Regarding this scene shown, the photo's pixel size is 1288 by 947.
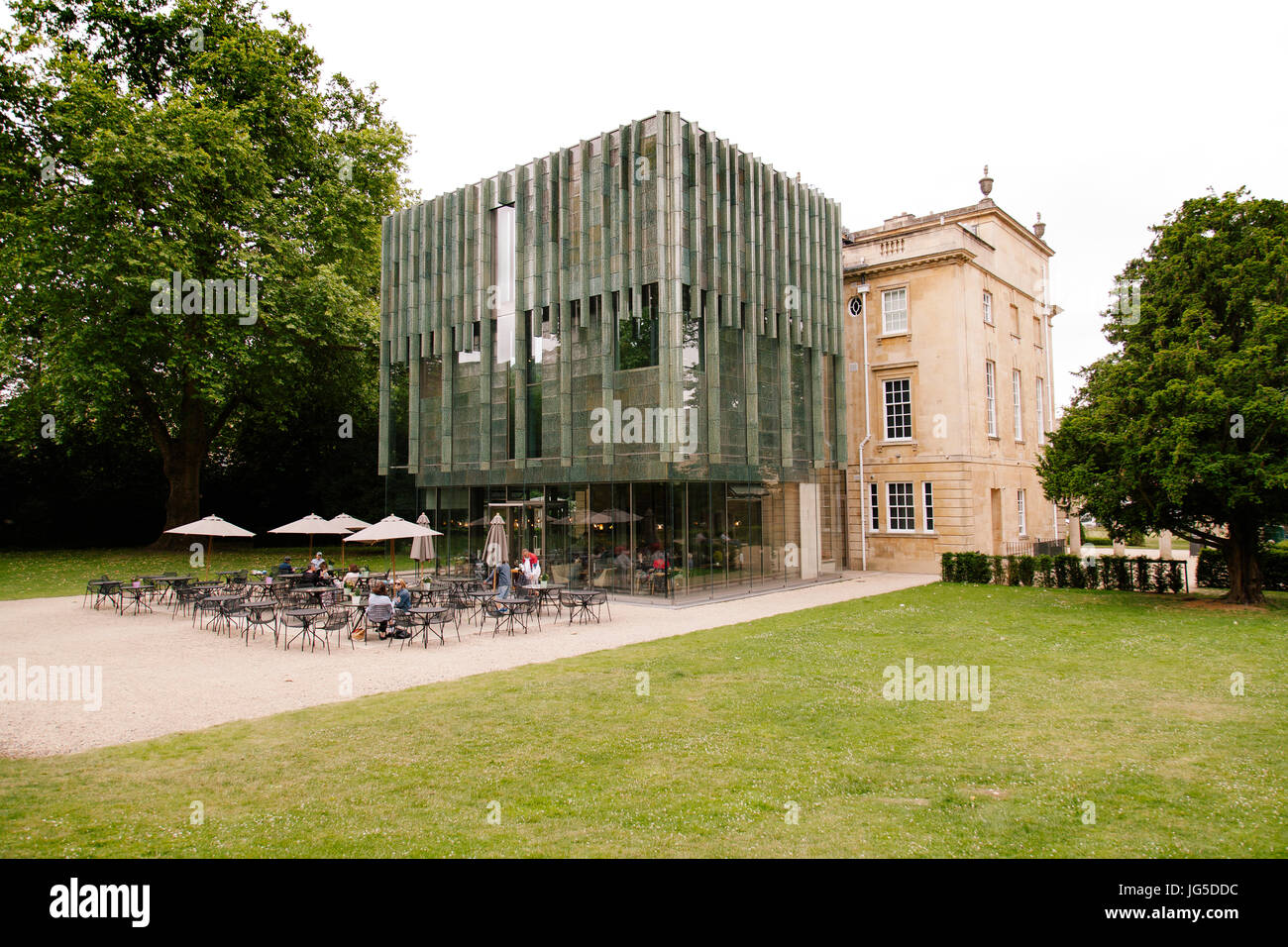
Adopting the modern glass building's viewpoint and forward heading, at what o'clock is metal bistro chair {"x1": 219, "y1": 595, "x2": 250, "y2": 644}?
The metal bistro chair is roughly at 12 o'clock from the modern glass building.

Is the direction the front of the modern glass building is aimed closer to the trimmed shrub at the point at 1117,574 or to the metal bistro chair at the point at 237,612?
the metal bistro chair

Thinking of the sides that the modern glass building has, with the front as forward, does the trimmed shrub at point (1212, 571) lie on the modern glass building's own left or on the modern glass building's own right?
on the modern glass building's own left

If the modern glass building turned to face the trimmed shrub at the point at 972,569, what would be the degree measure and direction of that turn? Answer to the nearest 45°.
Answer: approximately 135° to its left

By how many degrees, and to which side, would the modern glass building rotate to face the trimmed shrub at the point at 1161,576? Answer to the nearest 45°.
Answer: approximately 135° to its left

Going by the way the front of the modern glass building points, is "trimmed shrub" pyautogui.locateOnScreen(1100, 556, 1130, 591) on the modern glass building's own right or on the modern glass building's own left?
on the modern glass building's own left

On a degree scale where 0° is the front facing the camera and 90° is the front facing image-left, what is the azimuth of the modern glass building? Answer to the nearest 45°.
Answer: approximately 45°

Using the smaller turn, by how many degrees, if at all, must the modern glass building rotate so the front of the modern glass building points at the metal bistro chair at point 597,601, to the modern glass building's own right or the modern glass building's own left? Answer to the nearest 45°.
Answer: approximately 45° to the modern glass building's own left

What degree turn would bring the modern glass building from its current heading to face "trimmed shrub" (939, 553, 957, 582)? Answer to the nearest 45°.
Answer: approximately 135° to its left

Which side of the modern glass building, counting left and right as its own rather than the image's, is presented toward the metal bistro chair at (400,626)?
front
